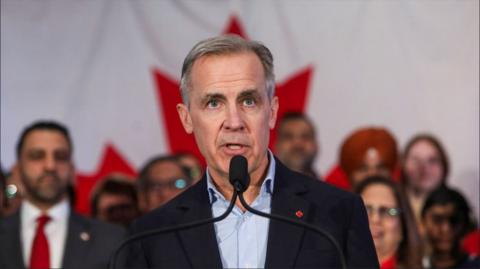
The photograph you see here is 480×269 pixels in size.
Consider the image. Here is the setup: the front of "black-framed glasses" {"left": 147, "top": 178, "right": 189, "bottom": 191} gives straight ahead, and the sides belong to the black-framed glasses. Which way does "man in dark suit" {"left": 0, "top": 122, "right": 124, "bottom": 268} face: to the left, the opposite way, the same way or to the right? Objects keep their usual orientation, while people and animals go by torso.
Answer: the same way

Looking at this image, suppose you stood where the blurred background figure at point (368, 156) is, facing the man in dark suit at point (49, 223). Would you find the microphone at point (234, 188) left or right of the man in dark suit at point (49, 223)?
left

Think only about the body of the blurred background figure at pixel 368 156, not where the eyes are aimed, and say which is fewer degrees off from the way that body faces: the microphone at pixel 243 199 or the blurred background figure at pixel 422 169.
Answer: the microphone

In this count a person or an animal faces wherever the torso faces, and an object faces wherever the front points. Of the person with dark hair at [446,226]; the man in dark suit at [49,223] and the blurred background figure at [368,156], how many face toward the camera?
3

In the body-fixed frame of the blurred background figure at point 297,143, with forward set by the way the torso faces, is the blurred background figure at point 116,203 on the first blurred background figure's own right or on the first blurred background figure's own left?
on the first blurred background figure's own right

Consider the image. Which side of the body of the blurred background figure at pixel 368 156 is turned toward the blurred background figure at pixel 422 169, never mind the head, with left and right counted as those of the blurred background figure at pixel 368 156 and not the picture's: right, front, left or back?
left

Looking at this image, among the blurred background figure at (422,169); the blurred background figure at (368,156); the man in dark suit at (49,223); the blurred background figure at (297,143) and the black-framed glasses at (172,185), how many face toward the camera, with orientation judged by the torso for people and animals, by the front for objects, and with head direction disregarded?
5

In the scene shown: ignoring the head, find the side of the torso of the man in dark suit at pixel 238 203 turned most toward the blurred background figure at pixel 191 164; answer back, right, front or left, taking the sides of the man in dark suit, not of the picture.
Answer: back

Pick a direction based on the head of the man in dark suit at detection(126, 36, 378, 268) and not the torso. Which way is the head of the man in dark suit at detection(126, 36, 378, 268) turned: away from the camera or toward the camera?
toward the camera

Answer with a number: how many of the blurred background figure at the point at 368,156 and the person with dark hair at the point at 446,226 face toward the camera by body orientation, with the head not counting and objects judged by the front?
2

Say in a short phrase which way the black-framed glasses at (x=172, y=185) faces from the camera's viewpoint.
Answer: facing the viewer

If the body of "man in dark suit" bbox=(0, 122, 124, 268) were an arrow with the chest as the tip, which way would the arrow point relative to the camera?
toward the camera

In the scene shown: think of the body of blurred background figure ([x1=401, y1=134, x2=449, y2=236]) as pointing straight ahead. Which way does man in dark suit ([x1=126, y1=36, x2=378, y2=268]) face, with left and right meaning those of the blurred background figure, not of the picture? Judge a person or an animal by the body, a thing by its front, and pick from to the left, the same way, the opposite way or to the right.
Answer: the same way

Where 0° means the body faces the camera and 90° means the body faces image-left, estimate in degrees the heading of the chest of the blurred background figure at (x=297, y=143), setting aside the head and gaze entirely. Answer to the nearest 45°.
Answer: approximately 0°
